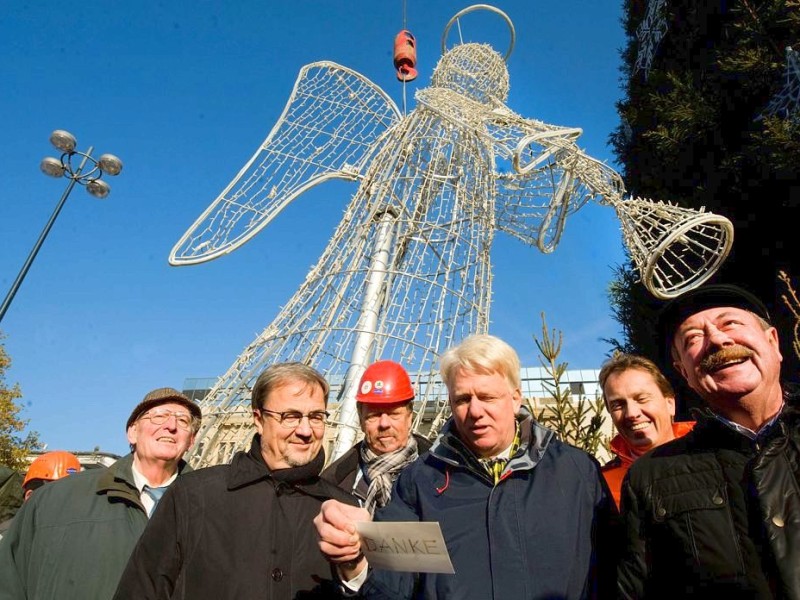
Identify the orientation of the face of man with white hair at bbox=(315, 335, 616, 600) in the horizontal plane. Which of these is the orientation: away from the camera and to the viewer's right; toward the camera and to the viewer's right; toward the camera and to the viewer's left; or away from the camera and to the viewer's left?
toward the camera and to the viewer's left

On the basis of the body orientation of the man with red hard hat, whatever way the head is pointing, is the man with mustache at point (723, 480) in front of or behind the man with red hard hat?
in front

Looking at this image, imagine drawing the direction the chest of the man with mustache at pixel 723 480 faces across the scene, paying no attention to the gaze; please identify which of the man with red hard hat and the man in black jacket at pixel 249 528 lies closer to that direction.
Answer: the man in black jacket

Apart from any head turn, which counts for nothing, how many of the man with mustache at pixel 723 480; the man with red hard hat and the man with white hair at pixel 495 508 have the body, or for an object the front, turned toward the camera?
3

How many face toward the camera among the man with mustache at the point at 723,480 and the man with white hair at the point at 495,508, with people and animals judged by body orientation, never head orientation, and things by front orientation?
2

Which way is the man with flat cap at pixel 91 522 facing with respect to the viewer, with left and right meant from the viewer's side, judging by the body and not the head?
facing the viewer and to the right of the viewer

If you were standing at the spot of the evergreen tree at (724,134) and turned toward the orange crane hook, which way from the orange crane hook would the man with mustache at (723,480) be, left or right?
left

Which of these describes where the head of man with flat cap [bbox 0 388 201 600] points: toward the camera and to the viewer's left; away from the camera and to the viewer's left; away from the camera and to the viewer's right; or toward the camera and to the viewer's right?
toward the camera and to the viewer's right

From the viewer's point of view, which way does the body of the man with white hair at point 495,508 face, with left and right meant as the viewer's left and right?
facing the viewer

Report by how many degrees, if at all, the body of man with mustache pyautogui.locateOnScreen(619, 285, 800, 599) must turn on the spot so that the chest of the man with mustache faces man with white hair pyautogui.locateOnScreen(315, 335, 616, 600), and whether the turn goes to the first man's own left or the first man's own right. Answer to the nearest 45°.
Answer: approximately 90° to the first man's own right

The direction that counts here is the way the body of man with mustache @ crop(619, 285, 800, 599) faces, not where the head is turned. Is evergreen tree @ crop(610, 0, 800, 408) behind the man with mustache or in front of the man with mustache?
behind

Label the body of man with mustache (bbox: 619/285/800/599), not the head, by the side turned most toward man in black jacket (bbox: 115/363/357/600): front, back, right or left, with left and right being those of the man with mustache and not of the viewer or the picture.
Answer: right

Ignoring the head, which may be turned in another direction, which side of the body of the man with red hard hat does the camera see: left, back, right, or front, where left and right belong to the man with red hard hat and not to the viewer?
front

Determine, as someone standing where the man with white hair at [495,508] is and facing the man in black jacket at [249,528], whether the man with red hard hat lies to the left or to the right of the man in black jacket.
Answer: right

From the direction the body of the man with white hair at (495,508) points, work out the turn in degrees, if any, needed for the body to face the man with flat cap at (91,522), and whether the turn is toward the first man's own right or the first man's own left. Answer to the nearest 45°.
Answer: approximately 90° to the first man's own right
